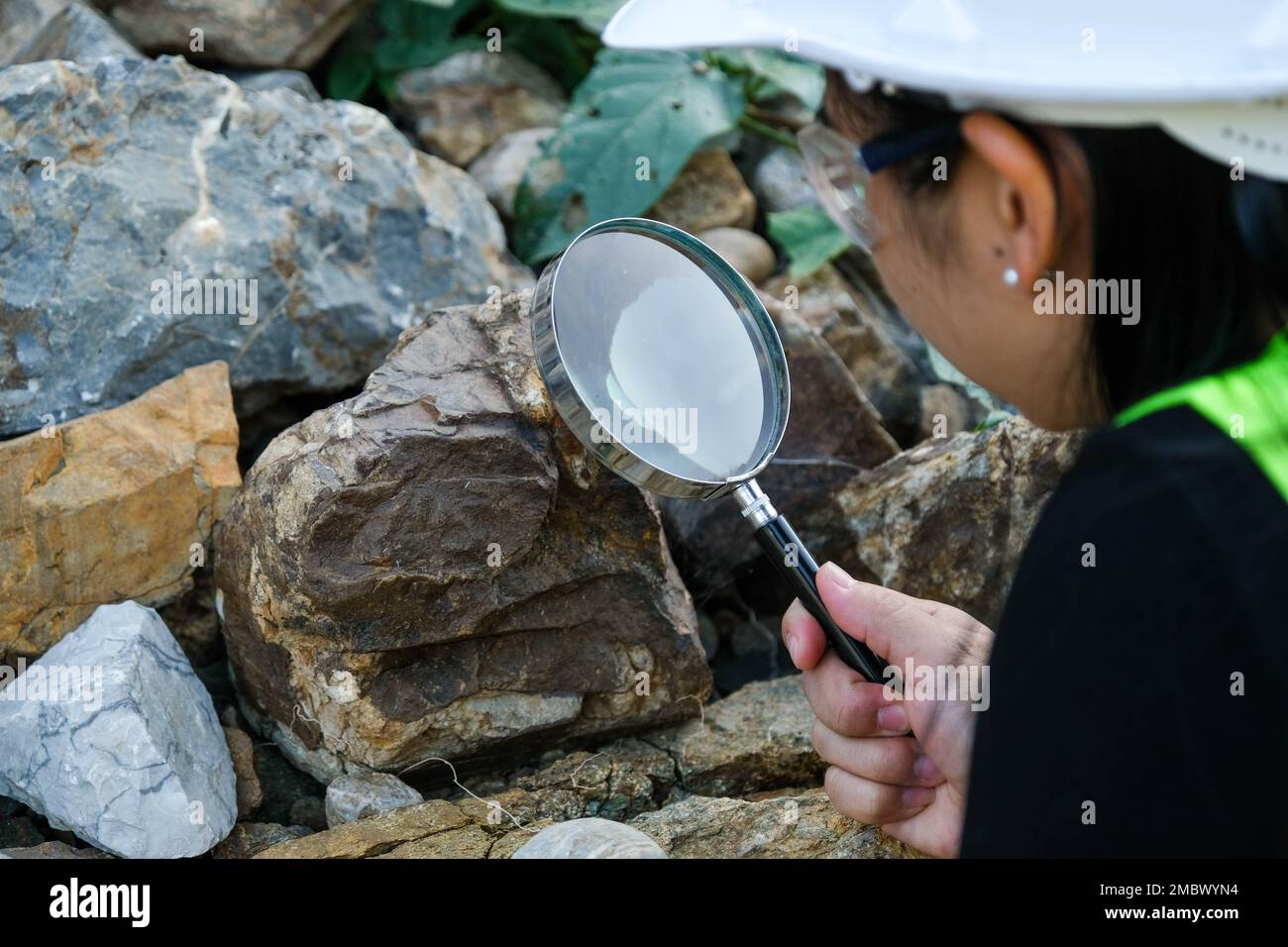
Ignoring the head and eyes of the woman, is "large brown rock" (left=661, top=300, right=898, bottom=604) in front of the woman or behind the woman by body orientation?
in front

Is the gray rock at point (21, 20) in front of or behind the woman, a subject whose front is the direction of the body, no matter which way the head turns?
in front

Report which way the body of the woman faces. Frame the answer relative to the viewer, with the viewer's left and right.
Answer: facing away from the viewer and to the left of the viewer

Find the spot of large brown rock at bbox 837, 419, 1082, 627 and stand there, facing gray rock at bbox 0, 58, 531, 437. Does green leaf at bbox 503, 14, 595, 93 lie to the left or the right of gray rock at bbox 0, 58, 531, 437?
right

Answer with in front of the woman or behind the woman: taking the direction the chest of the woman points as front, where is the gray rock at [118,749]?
in front

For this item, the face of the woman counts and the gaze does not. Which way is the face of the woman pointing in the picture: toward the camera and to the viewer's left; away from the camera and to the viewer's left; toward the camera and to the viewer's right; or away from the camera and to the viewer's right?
away from the camera and to the viewer's left
